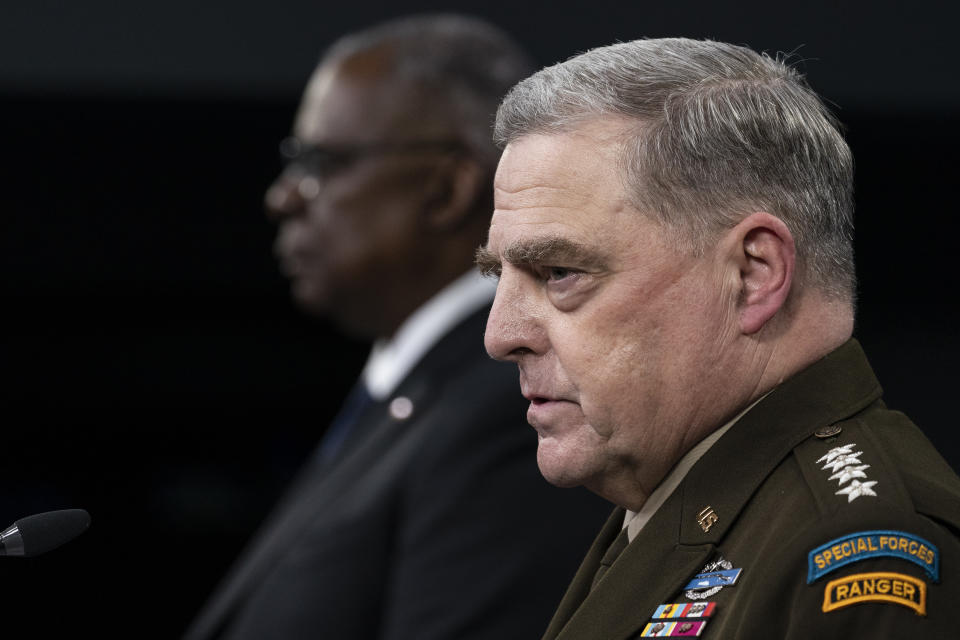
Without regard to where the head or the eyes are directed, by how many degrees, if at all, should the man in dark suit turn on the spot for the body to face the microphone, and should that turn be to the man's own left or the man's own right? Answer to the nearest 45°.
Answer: approximately 90° to the man's own left

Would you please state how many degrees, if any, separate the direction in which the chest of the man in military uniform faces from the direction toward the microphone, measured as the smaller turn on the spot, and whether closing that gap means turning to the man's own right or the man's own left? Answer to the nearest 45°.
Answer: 0° — they already face it

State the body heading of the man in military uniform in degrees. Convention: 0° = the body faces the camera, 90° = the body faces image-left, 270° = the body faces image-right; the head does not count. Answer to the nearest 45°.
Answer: approximately 90°

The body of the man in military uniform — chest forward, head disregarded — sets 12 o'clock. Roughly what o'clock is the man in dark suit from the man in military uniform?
The man in dark suit is roughly at 2 o'clock from the man in military uniform.

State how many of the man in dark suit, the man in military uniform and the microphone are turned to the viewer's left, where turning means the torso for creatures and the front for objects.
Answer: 2

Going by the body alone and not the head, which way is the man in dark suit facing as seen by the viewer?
to the viewer's left

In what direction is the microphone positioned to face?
to the viewer's right

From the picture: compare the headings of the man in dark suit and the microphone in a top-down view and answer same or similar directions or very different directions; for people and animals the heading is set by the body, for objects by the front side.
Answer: very different directions

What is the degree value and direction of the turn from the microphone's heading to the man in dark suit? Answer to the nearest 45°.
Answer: approximately 45° to its left
